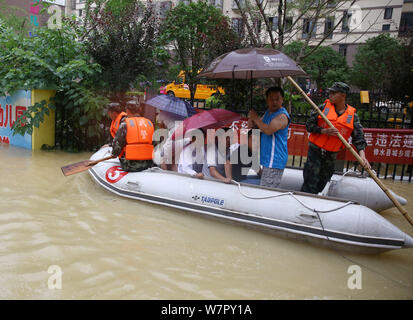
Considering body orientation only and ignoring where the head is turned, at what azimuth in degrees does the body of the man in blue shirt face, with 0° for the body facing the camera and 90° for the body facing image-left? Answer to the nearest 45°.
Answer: approximately 45°

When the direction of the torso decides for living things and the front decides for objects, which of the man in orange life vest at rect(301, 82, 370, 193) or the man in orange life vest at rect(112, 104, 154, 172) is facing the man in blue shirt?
the man in orange life vest at rect(301, 82, 370, 193)

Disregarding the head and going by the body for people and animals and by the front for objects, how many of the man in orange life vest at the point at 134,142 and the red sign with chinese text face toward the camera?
1

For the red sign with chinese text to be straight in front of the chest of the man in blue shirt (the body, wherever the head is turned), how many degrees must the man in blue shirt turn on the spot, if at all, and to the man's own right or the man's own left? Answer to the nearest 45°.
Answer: approximately 180°

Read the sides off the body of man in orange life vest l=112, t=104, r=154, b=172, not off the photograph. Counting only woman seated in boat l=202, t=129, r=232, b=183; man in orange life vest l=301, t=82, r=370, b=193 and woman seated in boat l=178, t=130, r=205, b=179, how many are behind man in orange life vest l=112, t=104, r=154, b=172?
3
